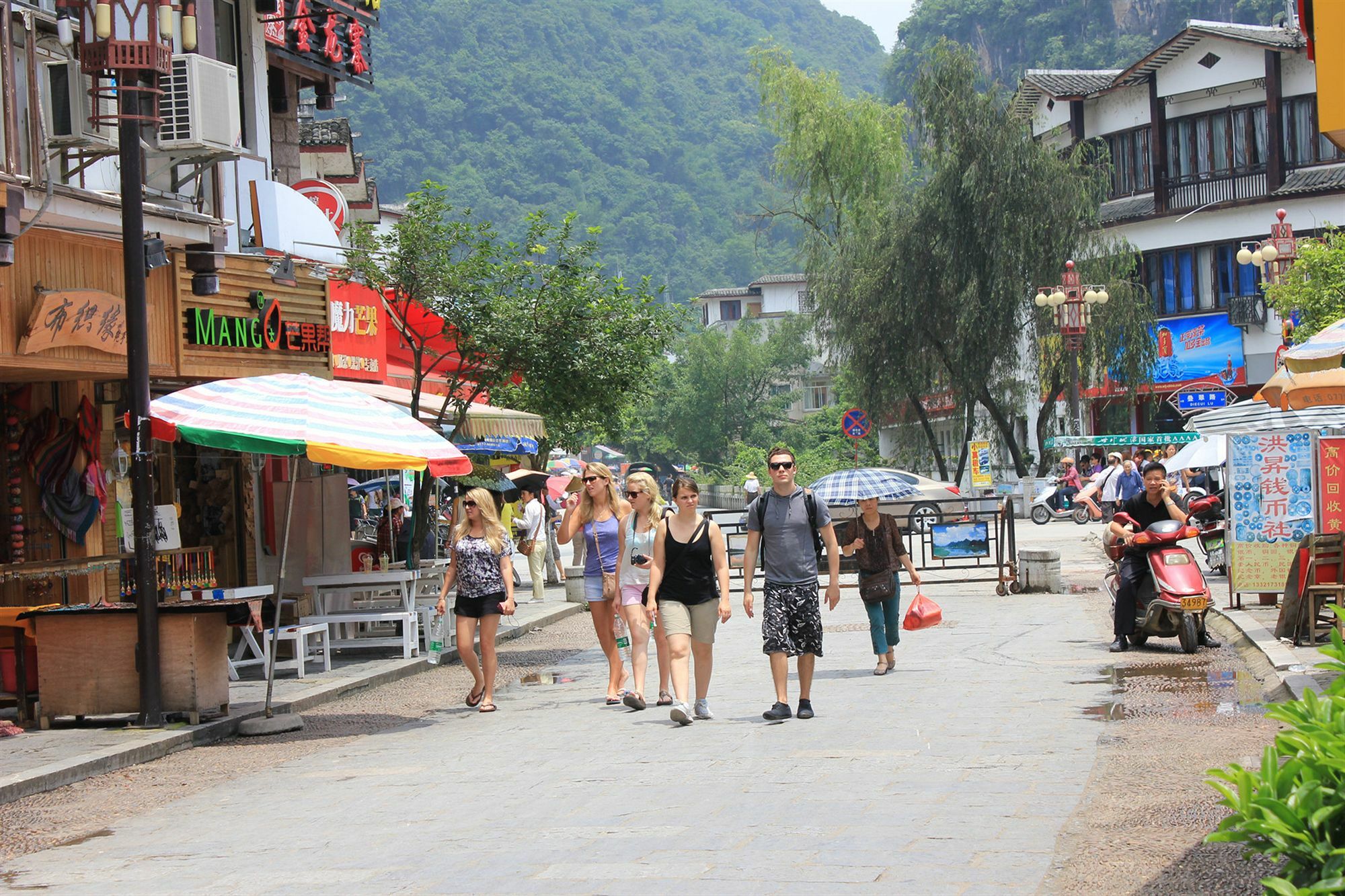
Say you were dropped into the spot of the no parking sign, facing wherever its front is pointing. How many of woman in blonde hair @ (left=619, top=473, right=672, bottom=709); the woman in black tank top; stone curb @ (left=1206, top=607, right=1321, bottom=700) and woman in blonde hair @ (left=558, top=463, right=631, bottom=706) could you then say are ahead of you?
4

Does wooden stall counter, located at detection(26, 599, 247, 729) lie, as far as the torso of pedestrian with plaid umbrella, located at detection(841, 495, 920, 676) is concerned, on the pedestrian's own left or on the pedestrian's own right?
on the pedestrian's own right

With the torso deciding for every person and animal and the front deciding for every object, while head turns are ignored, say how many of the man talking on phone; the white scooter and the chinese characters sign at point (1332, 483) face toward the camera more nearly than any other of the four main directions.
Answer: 2

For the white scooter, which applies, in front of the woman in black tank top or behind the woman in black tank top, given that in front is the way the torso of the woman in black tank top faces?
behind

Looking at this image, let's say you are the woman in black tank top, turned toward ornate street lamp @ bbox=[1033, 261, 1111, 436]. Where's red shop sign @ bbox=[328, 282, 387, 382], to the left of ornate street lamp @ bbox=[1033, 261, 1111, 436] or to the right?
left

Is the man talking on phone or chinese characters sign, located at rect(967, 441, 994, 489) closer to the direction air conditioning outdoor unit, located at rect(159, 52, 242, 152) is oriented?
the man talking on phone

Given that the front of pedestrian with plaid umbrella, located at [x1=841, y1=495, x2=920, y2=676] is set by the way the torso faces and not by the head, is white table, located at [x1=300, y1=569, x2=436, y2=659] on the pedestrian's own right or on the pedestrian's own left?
on the pedestrian's own right

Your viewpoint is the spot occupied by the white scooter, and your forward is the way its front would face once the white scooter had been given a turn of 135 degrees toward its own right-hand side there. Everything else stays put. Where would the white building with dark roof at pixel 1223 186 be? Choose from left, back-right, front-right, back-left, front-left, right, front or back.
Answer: front

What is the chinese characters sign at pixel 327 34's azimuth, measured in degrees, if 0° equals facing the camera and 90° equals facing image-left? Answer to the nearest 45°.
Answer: approximately 315°

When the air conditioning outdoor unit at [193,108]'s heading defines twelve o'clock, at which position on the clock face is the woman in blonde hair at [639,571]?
The woman in blonde hair is roughly at 12 o'clock from the air conditioning outdoor unit.

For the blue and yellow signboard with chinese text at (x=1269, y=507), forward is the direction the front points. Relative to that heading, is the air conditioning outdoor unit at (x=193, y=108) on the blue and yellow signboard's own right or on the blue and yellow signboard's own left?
on the blue and yellow signboard's own right
